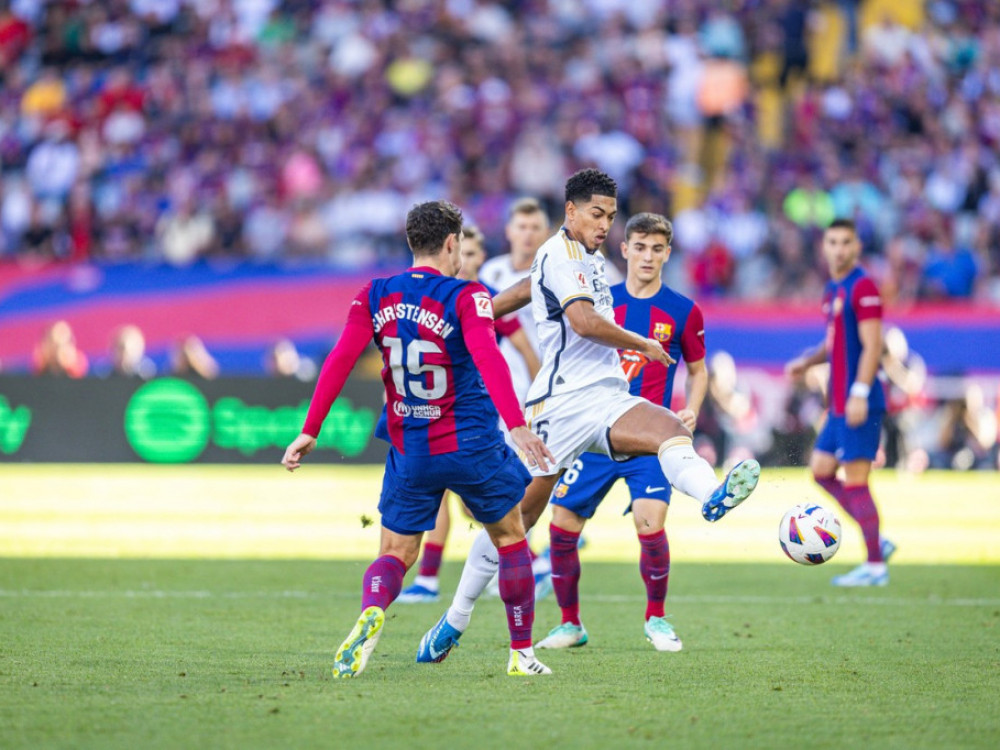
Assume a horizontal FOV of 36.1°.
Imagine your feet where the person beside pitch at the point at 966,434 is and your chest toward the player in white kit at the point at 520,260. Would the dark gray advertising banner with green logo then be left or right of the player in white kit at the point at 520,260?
right

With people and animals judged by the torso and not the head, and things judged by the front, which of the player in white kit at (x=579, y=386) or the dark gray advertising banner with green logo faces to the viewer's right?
the player in white kit

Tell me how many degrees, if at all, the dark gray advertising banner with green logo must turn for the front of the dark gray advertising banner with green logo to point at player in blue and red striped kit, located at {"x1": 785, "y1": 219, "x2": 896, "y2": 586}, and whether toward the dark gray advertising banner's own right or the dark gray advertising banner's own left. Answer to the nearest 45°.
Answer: approximately 45° to the dark gray advertising banner's own left

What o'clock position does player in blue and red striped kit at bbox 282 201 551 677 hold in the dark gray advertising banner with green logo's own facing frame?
The player in blue and red striped kit is roughly at 12 o'clock from the dark gray advertising banner with green logo.

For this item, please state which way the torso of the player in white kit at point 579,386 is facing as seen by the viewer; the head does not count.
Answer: to the viewer's right

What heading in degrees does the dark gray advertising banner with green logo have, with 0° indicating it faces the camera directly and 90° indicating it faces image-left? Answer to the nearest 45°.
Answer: approximately 0°

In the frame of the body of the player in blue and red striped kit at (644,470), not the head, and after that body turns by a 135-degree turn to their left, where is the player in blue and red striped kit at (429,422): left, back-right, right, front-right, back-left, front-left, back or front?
back

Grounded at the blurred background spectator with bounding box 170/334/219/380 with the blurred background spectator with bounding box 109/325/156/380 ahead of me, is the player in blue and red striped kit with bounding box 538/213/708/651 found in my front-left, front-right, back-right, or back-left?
back-left

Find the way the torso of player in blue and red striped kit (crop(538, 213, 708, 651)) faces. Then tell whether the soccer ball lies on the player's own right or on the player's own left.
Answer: on the player's own left

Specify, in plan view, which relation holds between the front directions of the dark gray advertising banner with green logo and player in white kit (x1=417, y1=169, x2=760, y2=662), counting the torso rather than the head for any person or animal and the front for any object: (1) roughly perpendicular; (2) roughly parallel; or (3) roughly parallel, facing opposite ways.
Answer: roughly perpendicular

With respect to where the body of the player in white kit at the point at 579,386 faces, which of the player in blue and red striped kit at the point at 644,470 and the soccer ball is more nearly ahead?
the soccer ball

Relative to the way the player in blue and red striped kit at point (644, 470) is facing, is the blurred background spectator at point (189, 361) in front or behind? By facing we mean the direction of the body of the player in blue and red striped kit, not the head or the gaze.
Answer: behind
